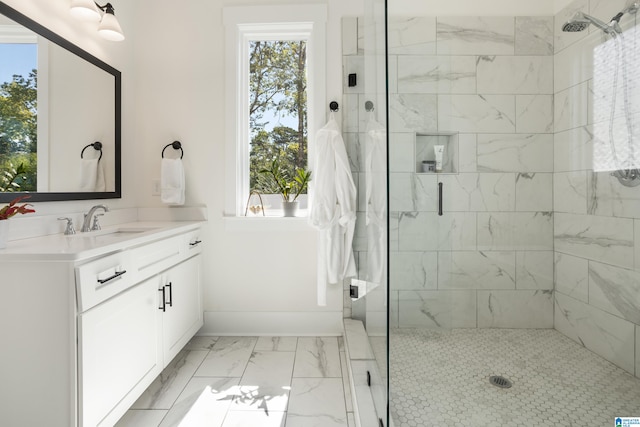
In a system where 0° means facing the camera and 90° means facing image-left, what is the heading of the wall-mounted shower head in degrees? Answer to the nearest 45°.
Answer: approximately 45°

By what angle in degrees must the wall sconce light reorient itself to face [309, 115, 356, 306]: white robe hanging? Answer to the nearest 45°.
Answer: approximately 45° to its left

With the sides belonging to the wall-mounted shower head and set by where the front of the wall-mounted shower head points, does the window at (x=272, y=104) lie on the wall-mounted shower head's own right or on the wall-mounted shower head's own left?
on the wall-mounted shower head's own right

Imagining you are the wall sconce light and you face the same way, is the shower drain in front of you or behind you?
in front

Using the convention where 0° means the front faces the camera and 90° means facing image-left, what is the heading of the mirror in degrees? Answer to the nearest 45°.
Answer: approximately 315°

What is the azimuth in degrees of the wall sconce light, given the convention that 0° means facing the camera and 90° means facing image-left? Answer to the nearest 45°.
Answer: approximately 315°

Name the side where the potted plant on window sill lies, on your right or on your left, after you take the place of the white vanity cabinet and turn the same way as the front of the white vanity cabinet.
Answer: on your left

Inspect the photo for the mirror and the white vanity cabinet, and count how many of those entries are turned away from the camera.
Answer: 0

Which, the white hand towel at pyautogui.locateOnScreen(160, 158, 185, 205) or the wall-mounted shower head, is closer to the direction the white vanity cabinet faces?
the wall-mounted shower head

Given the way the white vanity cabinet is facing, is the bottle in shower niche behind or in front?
in front
